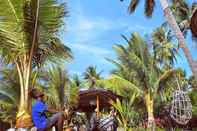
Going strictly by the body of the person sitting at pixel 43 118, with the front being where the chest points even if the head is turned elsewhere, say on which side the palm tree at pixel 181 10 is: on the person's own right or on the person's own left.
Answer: on the person's own left

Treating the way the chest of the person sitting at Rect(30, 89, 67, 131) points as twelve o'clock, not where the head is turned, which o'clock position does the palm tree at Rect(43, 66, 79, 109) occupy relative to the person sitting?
The palm tree is roughly at 9 o'clock from the person sitting.

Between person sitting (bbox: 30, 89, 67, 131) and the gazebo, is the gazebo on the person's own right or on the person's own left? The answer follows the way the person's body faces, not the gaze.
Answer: on the person's own left

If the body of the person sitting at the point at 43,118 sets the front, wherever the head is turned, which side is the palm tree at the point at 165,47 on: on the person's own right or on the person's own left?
on the person's own left

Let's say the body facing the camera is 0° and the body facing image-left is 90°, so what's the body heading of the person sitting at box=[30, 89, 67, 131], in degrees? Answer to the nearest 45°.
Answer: approximately 270°
